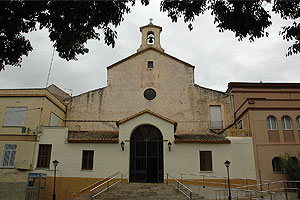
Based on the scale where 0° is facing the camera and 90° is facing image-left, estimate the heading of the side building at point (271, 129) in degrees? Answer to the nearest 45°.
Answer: approximately 0°

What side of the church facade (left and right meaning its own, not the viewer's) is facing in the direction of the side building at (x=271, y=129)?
left

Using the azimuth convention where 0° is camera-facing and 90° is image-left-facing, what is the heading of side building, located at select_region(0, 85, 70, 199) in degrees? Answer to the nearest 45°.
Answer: approximately 0°

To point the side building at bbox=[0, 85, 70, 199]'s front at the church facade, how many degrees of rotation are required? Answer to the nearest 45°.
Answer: approximately 90° to its left

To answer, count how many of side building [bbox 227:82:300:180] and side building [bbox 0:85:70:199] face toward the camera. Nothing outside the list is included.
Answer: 2

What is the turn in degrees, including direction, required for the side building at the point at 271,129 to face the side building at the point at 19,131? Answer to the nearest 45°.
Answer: approximately 45° to its right

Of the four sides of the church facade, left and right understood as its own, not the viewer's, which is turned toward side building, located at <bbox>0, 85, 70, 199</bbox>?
right

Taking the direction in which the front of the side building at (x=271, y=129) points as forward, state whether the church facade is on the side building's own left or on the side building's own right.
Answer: on the side building's own right
